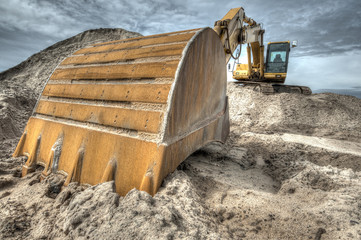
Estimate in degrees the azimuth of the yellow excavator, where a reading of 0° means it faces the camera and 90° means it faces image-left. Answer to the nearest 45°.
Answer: approximately 0°

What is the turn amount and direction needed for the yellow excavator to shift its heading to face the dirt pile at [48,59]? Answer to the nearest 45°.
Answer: approximately 90° to its right
